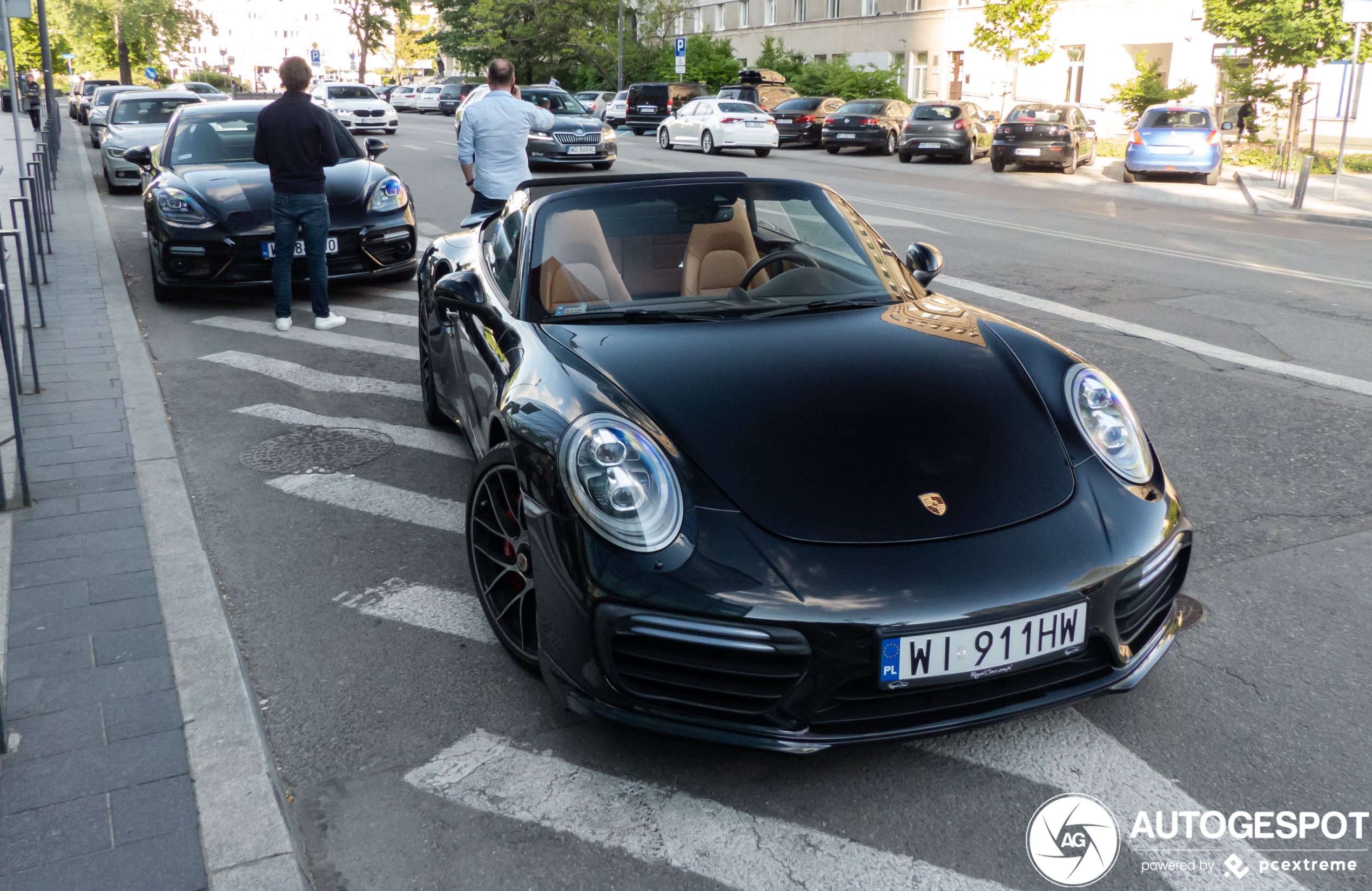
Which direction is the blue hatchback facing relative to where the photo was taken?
away from the camera

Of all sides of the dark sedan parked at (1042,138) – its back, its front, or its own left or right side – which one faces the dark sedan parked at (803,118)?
left

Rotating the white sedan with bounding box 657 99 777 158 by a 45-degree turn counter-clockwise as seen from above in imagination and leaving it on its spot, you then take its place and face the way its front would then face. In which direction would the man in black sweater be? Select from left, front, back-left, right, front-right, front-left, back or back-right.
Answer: left

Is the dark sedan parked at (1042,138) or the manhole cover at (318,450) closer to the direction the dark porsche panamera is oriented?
the manhole cover

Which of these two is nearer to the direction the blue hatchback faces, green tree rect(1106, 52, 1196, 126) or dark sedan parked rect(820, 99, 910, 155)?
the green tree

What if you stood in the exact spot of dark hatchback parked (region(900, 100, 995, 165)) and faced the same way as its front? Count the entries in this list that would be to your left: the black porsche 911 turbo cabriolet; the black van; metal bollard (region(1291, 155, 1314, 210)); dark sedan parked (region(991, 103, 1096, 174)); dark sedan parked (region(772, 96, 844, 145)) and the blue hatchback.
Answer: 2

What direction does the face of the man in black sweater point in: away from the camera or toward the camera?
away from the camera

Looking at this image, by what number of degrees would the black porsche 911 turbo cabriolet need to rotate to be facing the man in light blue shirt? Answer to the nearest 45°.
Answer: approximately 135° to its left

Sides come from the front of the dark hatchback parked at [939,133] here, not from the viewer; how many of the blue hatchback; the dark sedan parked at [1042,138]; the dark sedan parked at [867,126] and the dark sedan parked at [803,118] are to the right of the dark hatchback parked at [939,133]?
2

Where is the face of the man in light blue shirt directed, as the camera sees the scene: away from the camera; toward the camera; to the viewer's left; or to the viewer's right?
away from the camera

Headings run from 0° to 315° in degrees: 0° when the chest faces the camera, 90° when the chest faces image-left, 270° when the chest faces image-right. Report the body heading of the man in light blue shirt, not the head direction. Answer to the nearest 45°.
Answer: approximately 180°

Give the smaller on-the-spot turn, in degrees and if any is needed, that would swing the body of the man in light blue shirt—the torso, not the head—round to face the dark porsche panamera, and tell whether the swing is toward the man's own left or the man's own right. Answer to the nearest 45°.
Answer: approximately 90° to the man's own left

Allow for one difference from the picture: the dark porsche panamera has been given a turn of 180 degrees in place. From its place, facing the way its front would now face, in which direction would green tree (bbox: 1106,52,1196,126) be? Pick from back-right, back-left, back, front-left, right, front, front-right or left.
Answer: front-right

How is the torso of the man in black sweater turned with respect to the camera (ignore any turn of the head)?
away from the camera

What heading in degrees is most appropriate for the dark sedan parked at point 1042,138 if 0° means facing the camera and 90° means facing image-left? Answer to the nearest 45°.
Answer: approximately 225°
